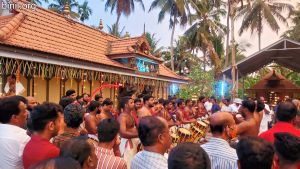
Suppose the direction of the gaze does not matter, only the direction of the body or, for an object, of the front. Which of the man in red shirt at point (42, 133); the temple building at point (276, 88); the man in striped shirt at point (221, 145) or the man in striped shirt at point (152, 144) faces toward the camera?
the temple building

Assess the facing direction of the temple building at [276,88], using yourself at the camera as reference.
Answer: facing the viewer

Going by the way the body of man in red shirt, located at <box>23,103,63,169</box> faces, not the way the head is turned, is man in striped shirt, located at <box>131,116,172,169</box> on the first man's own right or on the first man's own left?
on the first man's own right

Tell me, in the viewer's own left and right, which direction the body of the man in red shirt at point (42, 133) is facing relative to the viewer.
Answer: facing away from the viewer and to the right of the viewer

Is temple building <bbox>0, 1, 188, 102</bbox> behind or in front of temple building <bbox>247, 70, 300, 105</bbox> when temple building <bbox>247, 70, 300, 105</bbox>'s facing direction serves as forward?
in front

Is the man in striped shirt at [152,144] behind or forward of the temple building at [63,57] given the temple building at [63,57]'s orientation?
forward

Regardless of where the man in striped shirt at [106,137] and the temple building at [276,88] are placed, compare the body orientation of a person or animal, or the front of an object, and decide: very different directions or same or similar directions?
very different directions

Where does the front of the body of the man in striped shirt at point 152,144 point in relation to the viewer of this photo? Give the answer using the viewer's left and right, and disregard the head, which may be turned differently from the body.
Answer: facing away from the viewer and to the right of the viewer

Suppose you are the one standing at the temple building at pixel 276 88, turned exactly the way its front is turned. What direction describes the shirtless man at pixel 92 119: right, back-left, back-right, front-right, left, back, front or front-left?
front

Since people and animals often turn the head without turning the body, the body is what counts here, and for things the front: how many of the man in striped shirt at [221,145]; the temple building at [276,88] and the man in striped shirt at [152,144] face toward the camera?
1

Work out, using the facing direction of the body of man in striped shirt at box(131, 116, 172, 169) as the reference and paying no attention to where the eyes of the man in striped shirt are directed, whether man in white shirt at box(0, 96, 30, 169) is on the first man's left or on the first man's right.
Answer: on the first man's left

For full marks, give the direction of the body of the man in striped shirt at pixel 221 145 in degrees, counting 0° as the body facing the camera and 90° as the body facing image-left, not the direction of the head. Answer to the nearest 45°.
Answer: approximately 225°

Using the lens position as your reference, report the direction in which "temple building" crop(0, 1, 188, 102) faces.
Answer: facing the viewer and to the right of the viewer

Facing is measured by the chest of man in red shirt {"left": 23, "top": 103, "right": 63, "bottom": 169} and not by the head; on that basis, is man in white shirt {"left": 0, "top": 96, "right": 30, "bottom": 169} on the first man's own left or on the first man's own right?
on the first man's own left
